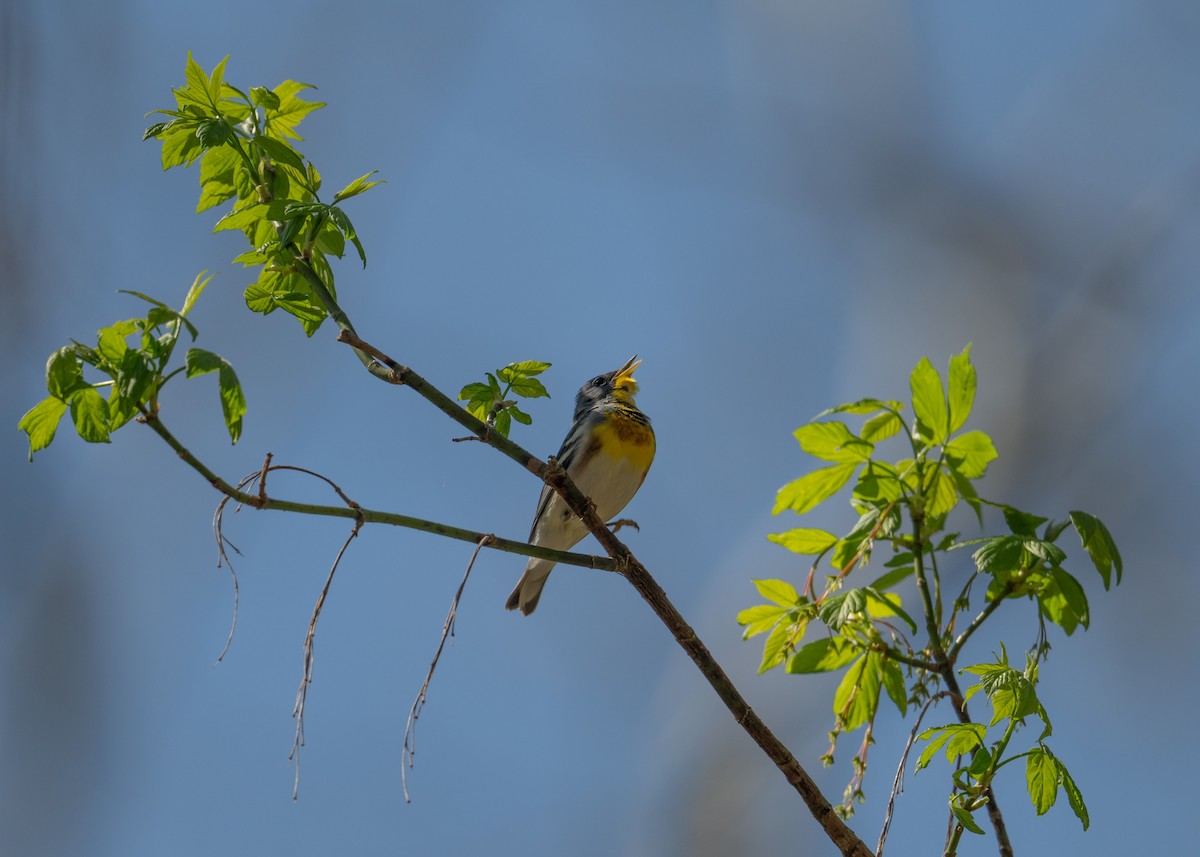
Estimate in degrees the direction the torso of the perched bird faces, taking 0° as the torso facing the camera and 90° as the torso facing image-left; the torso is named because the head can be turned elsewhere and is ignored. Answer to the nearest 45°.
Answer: approximately 315°
